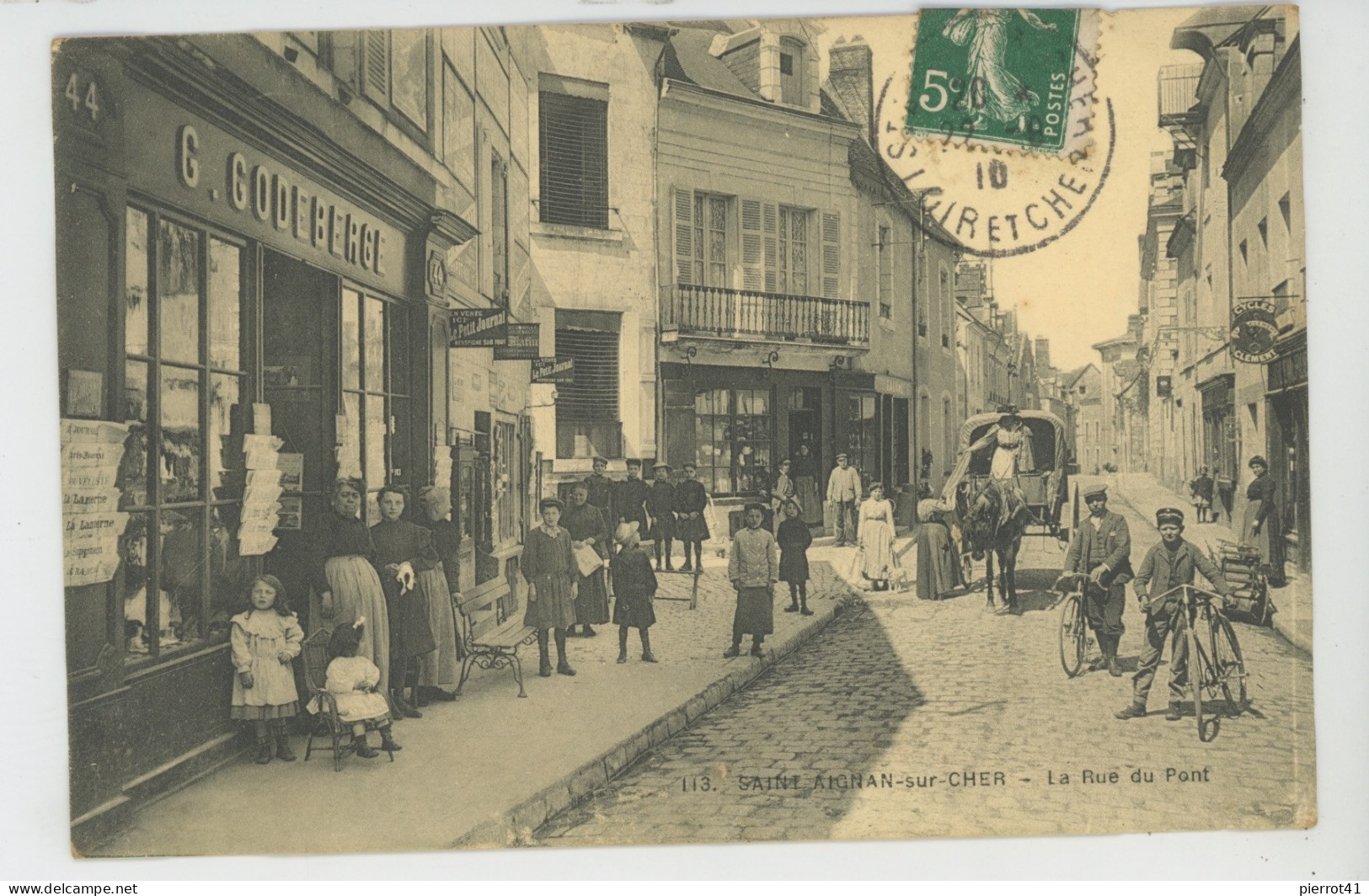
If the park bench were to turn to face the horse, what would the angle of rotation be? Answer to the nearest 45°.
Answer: approximately 45° to its left

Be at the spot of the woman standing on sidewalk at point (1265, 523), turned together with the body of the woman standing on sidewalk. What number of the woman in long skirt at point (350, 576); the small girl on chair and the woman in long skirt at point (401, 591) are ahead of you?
3

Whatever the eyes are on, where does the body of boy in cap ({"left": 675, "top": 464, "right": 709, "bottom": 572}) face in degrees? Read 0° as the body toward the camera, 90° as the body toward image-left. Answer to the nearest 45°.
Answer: approximately 0°

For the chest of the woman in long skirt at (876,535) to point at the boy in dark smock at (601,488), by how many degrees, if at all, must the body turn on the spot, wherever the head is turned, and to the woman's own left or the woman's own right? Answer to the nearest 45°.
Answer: approximately 90° to the woman's own right
